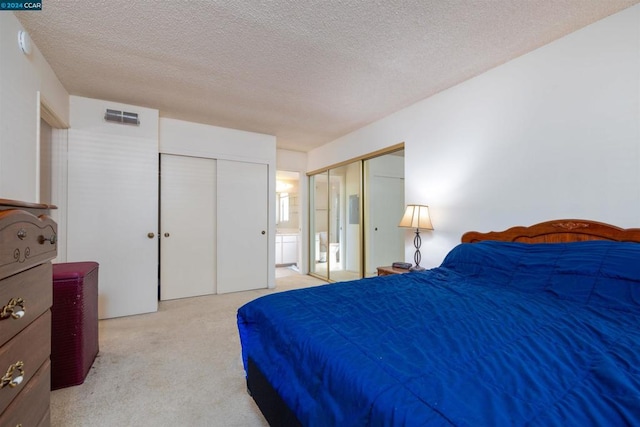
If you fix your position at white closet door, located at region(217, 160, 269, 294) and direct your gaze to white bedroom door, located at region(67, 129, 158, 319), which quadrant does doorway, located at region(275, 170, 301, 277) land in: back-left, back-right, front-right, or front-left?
back-right

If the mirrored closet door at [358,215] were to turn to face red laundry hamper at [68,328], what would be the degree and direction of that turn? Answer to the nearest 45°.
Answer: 0° — it already faces it

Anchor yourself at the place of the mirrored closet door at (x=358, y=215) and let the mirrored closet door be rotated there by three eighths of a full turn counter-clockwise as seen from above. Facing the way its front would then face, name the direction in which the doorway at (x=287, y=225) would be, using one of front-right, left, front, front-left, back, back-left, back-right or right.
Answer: back-left

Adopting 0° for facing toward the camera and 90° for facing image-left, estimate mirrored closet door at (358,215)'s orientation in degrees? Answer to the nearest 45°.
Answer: approximately 45°

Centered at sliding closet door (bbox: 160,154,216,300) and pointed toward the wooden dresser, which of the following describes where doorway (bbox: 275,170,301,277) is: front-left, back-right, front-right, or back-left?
back-left

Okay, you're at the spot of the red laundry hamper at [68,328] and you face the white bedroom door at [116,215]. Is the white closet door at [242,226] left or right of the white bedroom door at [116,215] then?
right

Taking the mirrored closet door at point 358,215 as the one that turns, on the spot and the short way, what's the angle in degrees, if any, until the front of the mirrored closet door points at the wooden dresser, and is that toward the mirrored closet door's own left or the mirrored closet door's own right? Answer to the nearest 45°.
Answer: approximately 45° to the mirrored closet door's own left

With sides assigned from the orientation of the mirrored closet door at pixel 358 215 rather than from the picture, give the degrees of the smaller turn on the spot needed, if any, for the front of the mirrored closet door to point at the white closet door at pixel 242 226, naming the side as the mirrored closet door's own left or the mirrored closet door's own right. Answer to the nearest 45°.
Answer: approximately 45° to the mirrored closet door's own right

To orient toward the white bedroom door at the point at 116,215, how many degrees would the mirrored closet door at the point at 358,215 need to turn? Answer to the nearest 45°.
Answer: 0° — it already faces it
